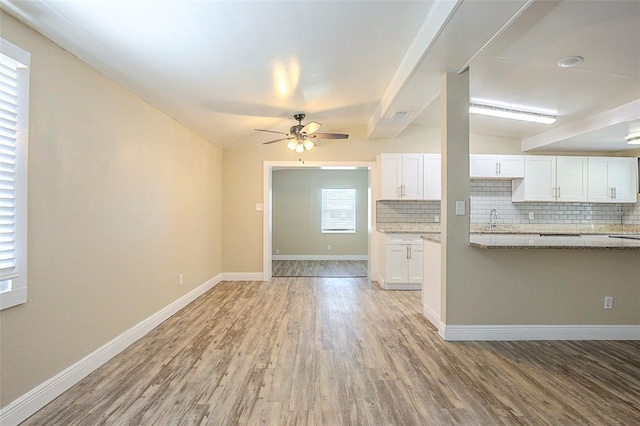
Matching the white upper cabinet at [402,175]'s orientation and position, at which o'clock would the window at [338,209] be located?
The window is roughly at 5 o'clock from the white upper cabinet.

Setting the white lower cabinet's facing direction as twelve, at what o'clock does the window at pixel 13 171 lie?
The window is roughly at 1 o'clock from the white lower cabinet.

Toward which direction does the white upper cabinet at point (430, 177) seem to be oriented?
toward the camera

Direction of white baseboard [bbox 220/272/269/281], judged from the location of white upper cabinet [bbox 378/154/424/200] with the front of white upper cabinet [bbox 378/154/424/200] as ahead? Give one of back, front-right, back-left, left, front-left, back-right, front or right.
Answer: right

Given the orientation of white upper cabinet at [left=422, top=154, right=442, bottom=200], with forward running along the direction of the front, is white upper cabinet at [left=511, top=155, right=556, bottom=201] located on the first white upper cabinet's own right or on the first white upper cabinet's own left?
on the first white upper cabinet's own left

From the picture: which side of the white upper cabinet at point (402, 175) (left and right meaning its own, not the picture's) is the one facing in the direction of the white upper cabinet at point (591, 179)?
left

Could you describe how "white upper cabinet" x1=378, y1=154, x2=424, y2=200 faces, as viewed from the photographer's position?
facing the viewer

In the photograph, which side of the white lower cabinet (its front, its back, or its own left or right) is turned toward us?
front

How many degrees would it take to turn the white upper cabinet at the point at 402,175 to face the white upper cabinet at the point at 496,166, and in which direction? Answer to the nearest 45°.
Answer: approximately 90° to its left

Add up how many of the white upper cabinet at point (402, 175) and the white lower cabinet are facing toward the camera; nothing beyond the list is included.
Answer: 2

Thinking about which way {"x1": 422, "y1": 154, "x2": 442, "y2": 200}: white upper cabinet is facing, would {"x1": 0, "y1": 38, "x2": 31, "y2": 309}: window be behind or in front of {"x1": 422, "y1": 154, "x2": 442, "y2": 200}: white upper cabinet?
in front

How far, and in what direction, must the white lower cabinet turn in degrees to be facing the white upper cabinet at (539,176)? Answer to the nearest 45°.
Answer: approximately 90° to its left
